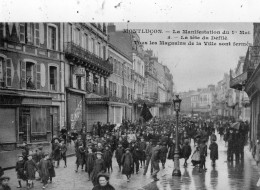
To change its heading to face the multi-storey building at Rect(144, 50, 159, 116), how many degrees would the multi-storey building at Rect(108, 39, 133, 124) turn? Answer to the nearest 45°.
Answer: approximately 135° to its left

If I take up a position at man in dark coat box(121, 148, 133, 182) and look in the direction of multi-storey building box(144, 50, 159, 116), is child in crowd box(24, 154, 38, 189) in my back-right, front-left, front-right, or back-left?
back-left

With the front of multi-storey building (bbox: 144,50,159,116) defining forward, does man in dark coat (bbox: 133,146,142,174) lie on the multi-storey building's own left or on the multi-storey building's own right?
on the multi-storey building's own right

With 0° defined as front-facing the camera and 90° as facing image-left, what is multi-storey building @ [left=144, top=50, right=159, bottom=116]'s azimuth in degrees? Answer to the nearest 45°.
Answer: approximately 315°

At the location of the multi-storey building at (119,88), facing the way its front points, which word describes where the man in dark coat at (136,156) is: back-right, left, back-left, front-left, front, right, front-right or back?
front-right

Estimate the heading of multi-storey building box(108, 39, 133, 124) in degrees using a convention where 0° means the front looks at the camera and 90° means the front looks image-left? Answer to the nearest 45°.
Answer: approximately 315°

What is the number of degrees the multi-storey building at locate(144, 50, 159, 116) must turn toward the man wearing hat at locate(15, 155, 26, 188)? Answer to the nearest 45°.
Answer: approximately 45° to its right

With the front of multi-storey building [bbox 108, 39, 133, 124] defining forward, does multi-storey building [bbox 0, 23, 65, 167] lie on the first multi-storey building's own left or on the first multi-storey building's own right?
on the first multi-storey building's own right

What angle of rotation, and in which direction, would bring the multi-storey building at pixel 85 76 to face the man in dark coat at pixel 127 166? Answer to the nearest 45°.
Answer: approximately 45° to its right

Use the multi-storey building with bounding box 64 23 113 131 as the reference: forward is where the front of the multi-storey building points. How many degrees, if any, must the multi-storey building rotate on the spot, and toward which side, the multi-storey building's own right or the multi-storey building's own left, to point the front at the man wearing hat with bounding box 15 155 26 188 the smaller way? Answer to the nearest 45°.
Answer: approximately 45° to the multi-storey building's own right

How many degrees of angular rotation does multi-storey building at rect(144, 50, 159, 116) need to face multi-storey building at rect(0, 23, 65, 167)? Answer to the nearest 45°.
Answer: approximately 45° to its right
